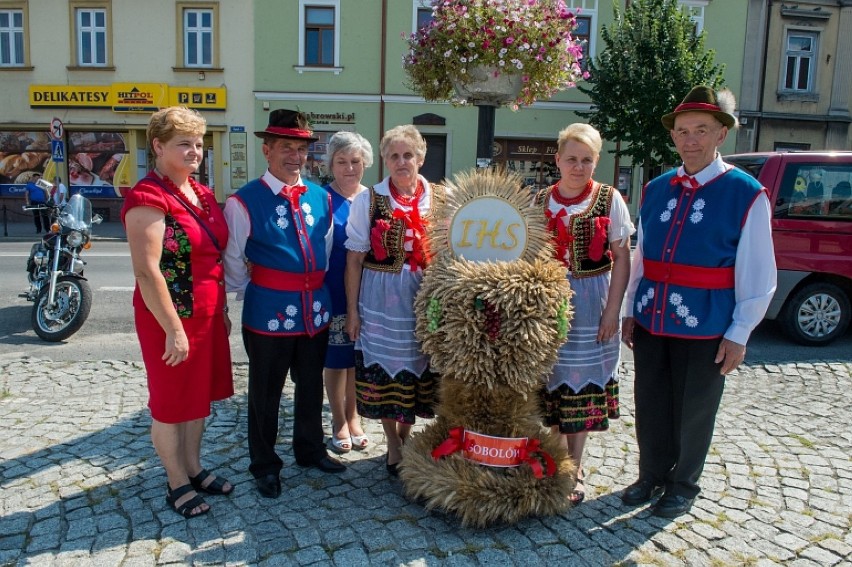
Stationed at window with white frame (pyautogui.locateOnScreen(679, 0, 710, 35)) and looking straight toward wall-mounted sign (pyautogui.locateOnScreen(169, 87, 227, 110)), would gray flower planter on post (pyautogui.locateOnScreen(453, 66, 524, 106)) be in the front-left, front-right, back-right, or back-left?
front-left

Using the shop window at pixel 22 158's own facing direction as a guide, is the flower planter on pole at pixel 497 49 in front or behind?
in front

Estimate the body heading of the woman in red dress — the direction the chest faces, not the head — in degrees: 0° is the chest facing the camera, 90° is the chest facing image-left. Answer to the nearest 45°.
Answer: approximately 315°

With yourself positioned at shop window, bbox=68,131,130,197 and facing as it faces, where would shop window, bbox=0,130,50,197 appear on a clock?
shop window, bbox=0,130,50,197 is roughly at 4 o'clock from shop window, bbox=68,131,130,197.

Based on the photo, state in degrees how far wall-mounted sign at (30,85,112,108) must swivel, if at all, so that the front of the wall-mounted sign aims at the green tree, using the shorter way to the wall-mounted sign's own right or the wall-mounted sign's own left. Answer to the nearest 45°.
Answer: approximately 45° to the wall-mounted sign's own left

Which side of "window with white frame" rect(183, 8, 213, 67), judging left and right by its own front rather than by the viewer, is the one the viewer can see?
front

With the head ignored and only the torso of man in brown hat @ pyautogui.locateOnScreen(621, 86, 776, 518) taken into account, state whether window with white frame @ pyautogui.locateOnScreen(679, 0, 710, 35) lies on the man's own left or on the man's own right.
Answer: on the man's own right

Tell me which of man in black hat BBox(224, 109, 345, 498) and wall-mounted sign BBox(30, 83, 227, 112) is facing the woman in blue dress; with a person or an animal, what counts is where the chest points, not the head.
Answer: the wall-mounted sign

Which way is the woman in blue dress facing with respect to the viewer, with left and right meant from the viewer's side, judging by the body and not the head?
facing the viewer

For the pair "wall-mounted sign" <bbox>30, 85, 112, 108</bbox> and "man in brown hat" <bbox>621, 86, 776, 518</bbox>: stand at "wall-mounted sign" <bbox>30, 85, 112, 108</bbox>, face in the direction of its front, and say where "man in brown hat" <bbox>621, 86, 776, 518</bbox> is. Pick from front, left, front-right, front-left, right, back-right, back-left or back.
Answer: front

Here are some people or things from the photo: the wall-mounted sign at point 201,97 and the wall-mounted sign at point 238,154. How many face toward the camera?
2

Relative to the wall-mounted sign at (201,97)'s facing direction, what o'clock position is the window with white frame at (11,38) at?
The window with white frame is roughly at 4 o'clock from the wall-mounted sign.

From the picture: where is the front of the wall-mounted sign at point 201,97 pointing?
toward the camera
